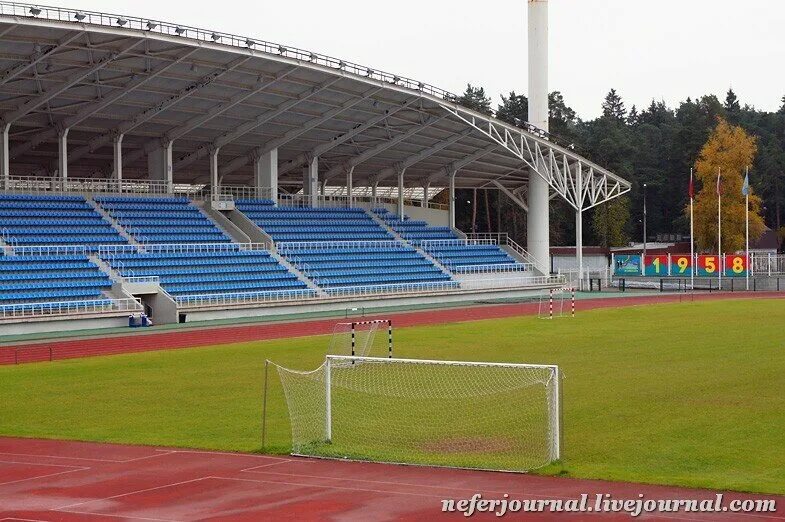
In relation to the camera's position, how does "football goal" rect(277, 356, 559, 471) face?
facing away from the viewer and to the right of the viewer

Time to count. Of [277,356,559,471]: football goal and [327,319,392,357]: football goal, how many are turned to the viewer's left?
0

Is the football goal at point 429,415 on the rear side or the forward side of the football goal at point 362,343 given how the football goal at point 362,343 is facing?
on the forward side

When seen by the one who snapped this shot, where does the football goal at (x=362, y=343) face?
facing the viewer and to the right of the viewer

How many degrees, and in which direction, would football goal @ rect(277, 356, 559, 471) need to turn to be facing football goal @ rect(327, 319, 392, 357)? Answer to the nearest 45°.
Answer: approximately 45° to its left
